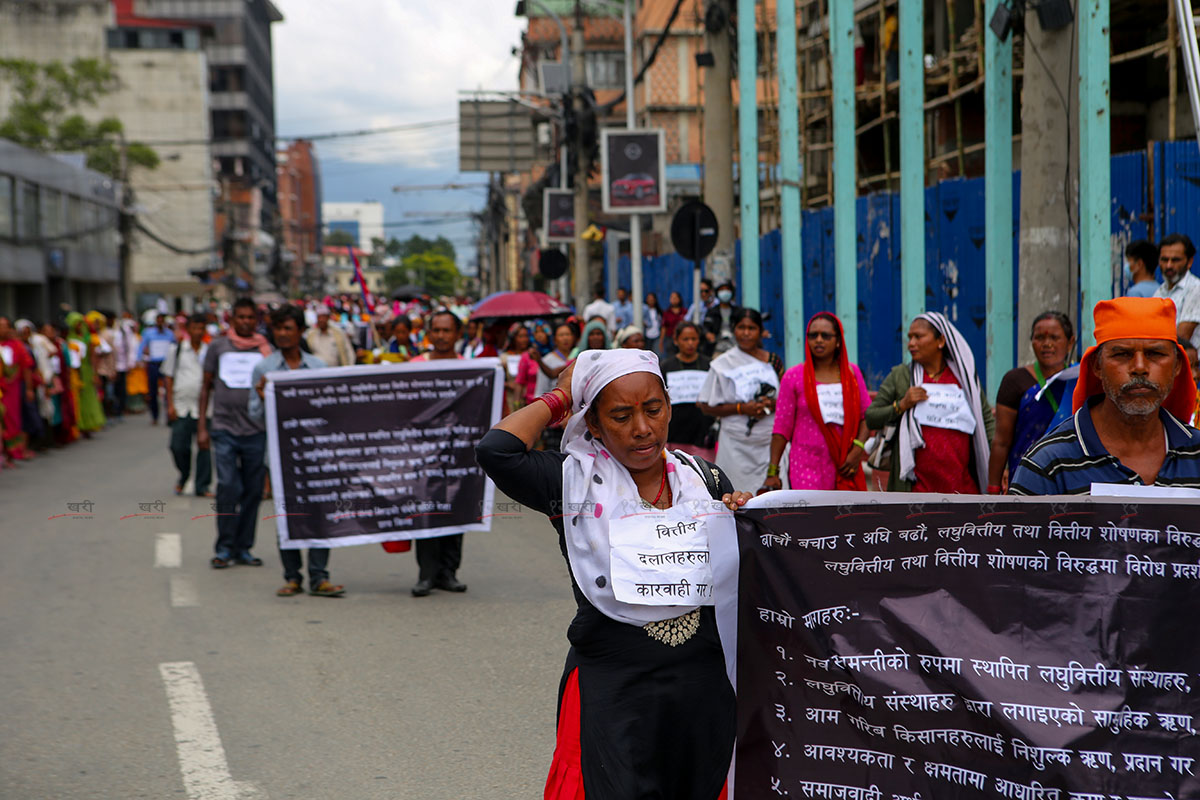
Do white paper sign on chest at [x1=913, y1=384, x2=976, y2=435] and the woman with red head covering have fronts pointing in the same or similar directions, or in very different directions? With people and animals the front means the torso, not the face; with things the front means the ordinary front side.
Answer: same or similar directions

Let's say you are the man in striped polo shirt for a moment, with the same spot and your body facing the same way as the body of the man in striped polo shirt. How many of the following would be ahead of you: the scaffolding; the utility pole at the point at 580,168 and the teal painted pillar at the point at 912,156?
0

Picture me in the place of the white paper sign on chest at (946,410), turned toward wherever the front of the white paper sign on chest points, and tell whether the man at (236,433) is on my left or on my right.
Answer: on my right

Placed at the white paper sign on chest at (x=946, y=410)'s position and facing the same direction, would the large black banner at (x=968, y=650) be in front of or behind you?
in front

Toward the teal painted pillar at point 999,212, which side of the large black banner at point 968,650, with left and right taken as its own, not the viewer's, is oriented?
back

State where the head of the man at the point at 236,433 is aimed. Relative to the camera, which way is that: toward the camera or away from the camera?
toward the camera

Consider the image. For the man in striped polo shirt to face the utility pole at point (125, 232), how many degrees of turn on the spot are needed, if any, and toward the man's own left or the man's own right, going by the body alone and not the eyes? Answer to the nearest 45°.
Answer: approximately 135° to the man's own right

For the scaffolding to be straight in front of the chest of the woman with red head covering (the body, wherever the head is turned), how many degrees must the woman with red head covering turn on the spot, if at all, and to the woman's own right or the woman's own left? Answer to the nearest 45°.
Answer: approximately 180°

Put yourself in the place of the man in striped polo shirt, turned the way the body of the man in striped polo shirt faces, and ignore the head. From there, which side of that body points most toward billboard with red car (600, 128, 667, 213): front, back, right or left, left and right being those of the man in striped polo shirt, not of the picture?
back

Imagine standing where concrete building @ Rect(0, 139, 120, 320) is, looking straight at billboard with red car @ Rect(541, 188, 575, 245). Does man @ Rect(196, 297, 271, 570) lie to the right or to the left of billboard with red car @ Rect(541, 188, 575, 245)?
right

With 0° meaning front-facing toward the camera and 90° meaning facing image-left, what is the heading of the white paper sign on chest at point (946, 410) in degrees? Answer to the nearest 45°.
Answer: approximately 0°

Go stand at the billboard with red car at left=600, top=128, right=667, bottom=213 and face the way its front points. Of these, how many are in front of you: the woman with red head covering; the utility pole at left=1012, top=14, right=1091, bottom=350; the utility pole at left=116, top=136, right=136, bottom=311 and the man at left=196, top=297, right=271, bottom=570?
3

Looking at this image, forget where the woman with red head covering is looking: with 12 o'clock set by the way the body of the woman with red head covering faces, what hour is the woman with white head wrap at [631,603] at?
The woman with white head wrap is roughly at 12 o'clock from the woman with red head covering.

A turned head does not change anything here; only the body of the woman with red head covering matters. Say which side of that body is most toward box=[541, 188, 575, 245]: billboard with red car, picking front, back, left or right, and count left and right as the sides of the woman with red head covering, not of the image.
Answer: back

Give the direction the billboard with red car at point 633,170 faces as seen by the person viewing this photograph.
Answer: facing the viewer

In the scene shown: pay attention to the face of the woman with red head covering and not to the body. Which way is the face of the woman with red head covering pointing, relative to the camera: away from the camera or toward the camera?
toward the camera

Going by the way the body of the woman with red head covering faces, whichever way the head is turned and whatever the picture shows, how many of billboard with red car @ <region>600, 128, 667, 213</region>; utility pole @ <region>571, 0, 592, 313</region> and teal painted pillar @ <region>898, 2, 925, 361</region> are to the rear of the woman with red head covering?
3

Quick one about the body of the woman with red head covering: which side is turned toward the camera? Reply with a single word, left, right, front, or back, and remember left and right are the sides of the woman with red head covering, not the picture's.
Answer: front
